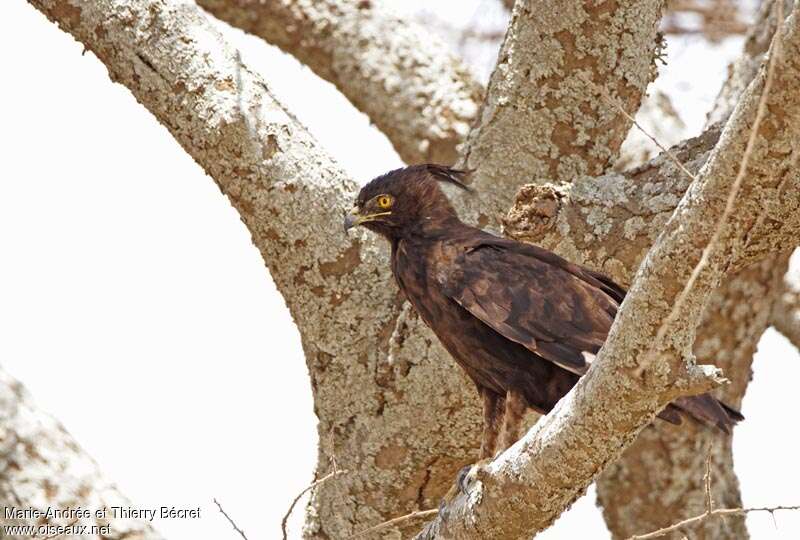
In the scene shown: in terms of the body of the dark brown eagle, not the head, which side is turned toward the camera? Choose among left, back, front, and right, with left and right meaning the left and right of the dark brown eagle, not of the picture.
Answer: left

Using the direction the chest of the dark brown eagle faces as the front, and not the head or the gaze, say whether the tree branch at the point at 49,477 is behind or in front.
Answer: in front
